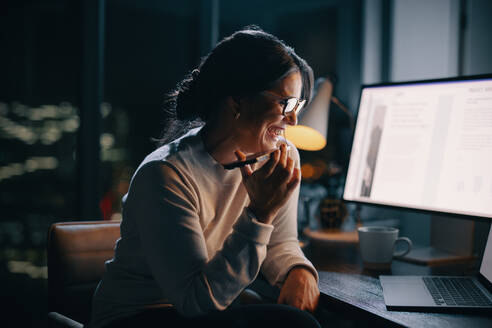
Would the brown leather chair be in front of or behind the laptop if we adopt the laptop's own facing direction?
in front

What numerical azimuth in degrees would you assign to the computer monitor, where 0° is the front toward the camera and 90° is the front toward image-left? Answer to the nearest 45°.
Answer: approximately 45°

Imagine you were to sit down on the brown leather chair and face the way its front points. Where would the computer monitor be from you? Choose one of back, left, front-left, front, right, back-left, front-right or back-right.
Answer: front-left

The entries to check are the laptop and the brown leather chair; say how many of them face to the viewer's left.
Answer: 1

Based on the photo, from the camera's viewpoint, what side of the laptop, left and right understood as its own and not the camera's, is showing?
left

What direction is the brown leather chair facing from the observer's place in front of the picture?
facing the viewer and to the right of the viewer

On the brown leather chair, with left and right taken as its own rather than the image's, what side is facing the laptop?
front

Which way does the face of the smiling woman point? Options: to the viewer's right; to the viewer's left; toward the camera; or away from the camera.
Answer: to the viewer's right

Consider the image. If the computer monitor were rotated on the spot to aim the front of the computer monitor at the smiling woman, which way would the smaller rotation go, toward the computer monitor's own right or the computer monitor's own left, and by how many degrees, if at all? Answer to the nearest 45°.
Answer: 0° — it already faces them
